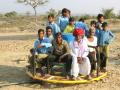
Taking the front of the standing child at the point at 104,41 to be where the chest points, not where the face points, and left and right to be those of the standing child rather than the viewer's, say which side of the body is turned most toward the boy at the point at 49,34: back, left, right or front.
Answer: right

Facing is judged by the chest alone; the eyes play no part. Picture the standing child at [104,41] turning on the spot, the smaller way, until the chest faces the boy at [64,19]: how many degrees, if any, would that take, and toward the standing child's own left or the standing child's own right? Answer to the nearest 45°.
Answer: approximately 90° to the standing child's own right

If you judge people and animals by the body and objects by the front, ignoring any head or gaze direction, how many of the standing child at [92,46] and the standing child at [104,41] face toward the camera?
2

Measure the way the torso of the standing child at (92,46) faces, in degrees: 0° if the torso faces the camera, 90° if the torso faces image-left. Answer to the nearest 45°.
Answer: approximately 0°

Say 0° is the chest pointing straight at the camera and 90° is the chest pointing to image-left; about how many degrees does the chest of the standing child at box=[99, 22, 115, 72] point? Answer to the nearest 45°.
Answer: approximately 0°
